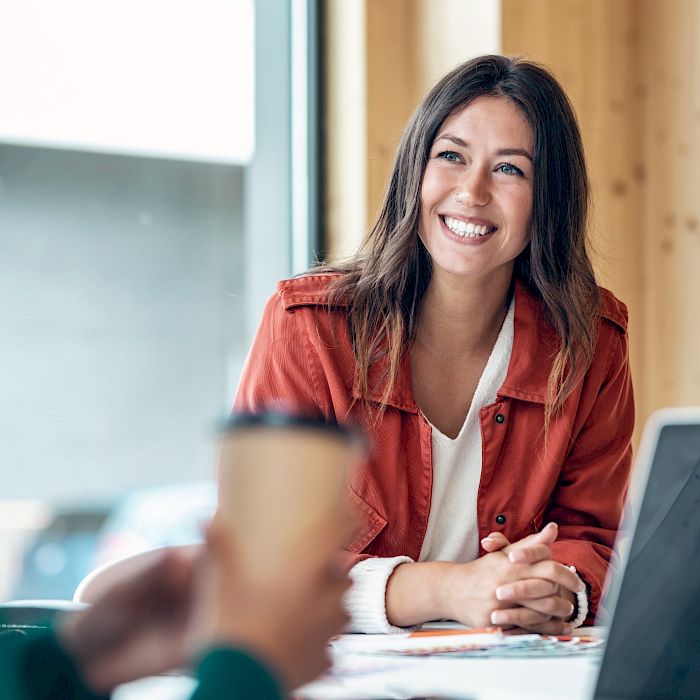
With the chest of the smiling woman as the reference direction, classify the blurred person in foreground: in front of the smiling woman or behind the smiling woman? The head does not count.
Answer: in front

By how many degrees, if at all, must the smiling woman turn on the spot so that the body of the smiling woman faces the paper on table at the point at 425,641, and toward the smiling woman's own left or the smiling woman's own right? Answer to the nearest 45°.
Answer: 0° — they already face it

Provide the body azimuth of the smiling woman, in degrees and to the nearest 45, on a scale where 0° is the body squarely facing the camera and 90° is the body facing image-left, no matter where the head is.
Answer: approximately 0°

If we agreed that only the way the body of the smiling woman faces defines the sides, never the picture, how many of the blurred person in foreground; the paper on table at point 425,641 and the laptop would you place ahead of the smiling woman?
3

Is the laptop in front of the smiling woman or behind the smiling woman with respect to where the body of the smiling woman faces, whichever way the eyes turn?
in front
